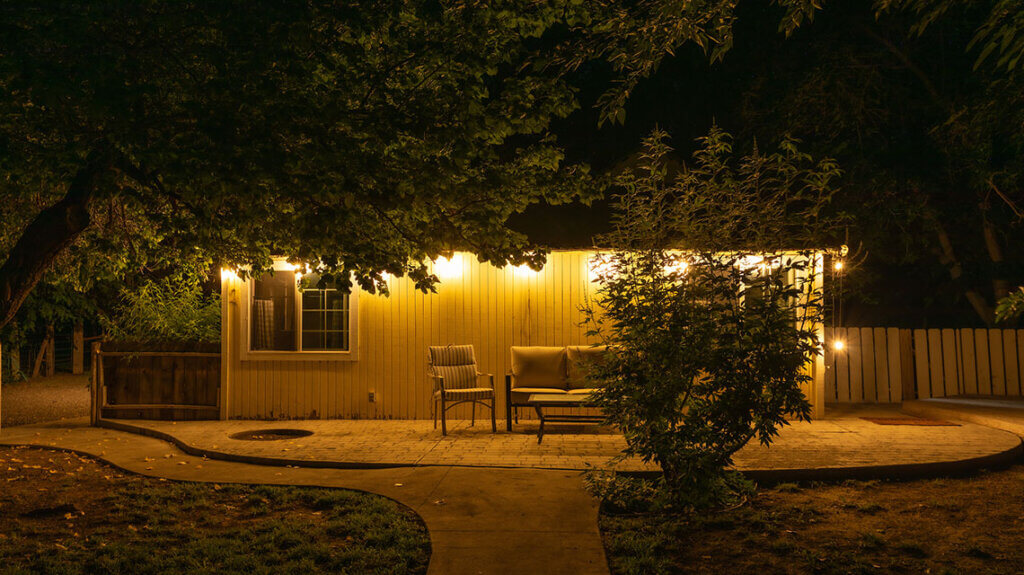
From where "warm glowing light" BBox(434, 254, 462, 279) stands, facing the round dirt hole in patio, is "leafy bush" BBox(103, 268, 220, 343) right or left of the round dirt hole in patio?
right

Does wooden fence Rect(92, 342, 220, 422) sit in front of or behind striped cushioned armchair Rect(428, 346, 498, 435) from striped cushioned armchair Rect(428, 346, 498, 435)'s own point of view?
behind

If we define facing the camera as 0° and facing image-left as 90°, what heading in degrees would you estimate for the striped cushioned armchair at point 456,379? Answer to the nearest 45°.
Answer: approximately 315°

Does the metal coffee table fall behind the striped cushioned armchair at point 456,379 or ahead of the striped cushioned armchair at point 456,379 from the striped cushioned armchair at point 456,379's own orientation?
ahead
